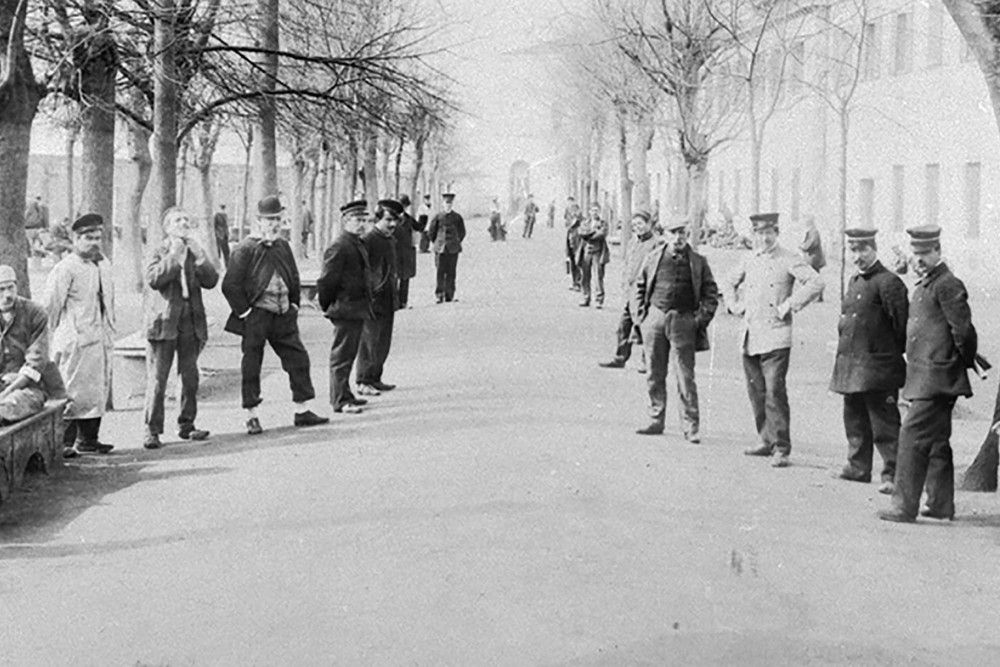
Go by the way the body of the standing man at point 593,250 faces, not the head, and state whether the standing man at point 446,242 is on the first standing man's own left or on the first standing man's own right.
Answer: on the first standing man's own right

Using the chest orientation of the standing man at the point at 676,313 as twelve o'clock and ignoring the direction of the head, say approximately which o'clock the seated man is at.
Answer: The seated man is roughly at 2 o'clock from the standing man.

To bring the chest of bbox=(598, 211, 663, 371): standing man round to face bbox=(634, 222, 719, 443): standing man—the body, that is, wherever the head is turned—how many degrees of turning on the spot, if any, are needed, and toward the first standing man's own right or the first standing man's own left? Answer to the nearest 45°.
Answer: approximately 45° to the first standing man's own left

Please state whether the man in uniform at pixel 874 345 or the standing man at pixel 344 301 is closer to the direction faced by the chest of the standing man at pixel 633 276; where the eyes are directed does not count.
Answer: the standing man

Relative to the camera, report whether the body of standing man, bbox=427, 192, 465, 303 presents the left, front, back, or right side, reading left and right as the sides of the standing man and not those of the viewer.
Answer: front

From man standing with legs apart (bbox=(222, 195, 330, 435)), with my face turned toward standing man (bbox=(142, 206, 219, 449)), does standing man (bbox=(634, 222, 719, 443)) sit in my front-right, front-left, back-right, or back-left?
back-left

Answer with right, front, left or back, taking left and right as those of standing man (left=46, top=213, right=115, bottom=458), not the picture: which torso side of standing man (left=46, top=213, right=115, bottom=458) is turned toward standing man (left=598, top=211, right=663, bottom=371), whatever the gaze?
left

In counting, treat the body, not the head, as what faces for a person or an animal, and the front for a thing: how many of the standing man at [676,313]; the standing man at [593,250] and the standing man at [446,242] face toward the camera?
3

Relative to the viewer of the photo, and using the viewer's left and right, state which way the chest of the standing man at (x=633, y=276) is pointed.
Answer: facing the viewer and to the left of the viewer

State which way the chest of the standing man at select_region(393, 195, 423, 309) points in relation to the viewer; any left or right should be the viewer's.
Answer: facing the viewer and to the right of the viewer

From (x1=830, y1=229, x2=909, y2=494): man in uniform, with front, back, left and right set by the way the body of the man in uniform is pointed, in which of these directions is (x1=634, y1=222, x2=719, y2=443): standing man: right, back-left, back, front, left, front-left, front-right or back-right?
right

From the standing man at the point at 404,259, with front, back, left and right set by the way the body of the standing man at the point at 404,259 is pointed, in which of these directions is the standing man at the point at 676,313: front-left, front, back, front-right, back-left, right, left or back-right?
front-right

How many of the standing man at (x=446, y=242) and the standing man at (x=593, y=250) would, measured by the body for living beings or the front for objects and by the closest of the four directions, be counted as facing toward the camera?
2

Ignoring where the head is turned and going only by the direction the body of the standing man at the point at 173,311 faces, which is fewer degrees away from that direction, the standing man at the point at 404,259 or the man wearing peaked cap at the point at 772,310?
the man wearing peaked cap

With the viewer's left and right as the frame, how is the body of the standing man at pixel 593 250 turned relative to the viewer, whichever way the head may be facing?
facing the viewer

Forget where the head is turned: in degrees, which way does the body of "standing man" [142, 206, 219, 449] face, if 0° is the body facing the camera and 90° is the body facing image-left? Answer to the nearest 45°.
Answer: approximately 315°
